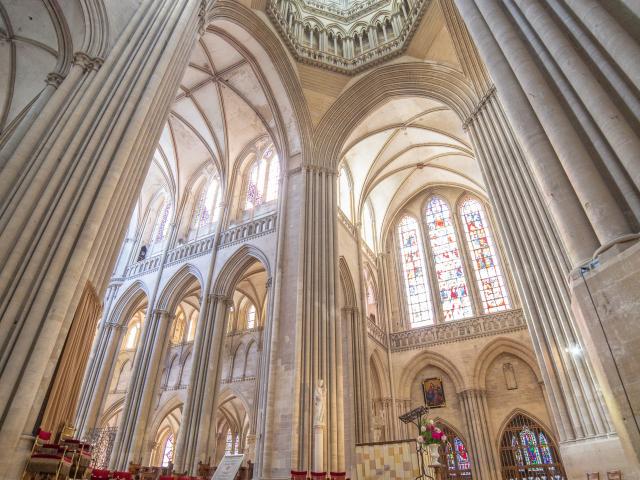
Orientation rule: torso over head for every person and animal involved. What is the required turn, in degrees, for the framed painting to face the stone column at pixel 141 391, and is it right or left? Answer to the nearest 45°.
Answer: approximately 45° to its right

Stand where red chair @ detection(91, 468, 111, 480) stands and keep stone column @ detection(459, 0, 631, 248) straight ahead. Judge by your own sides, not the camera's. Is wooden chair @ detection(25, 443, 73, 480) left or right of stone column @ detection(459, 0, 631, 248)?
right

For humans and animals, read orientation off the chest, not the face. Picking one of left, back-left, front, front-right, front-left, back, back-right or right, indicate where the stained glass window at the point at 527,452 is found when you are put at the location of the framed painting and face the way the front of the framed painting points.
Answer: left

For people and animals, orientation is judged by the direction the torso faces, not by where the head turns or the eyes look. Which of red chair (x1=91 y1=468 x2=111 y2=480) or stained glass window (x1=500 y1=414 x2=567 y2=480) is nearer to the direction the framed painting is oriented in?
the red chair

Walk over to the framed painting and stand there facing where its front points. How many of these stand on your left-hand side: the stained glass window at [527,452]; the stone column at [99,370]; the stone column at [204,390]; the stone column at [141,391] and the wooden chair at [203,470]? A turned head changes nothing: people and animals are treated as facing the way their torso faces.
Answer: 1

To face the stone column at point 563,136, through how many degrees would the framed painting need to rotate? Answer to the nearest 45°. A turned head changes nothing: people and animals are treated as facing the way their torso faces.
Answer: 0° — it already faces it

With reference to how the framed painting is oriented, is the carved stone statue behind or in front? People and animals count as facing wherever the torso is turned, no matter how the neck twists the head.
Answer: in front

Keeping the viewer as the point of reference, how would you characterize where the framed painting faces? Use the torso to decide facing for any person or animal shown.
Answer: facing the viewer

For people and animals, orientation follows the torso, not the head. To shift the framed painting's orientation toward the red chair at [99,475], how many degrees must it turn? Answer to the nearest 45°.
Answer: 0° — it already faces it

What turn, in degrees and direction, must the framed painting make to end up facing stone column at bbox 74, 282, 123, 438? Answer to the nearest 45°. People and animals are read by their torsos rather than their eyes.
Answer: approximately 45° to its right

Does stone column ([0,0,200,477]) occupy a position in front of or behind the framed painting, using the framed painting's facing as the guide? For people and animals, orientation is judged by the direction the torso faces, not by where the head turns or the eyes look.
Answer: in front
